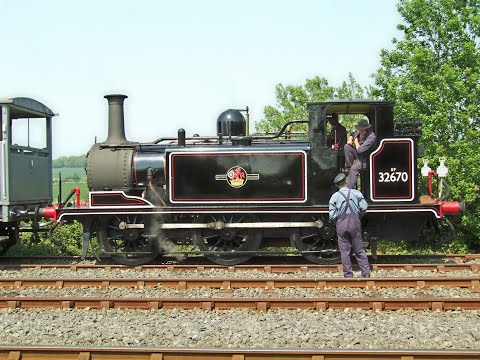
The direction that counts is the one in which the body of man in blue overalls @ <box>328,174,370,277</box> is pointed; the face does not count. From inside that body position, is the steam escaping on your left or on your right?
on your left

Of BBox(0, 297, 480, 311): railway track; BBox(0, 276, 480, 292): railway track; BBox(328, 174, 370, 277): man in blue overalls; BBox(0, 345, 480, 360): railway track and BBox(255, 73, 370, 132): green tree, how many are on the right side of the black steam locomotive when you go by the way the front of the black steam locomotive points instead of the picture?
1

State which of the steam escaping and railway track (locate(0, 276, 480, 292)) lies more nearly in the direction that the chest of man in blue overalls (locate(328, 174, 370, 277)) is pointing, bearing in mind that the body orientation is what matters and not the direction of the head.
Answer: the steam escaping

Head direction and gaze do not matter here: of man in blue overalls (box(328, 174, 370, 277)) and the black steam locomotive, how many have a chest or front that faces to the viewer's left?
1

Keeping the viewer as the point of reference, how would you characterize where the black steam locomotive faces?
facing to the left of the viewer

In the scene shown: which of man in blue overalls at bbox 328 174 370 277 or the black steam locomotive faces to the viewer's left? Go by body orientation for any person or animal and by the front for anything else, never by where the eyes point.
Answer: the black steam locomotive

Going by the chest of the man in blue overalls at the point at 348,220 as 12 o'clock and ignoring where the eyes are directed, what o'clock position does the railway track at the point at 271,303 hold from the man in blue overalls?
The railway track is roughly at 7 o'clock from the man in blue overalls.

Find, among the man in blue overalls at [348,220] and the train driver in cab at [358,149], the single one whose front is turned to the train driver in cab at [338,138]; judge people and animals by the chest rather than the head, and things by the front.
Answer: the man in blue overalls

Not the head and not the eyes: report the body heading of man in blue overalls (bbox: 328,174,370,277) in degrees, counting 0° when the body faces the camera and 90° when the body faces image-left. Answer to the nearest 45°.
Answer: approximately 180°

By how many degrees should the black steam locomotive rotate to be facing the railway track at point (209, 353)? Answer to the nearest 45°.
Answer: approximately 90° to its left

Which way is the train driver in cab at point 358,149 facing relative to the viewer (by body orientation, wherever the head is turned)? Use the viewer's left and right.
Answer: facing the viewer and to the left of the viewer

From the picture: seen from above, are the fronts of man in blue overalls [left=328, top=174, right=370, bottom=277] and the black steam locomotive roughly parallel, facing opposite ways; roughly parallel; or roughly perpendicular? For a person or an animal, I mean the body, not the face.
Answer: roughly perpendicular

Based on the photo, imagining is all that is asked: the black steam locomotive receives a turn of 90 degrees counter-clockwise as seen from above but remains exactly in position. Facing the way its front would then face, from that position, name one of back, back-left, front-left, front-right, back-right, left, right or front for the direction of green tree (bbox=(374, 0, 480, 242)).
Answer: back-left

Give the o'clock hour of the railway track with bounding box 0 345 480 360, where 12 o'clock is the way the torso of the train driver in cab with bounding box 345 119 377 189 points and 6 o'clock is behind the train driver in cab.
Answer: The railway track is roughly at 11 o'clock from the train driver in cab.

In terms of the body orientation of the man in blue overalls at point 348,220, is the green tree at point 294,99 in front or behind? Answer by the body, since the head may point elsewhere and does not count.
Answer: in front
